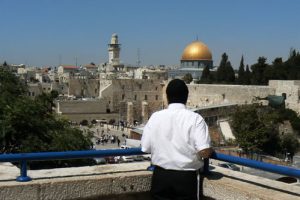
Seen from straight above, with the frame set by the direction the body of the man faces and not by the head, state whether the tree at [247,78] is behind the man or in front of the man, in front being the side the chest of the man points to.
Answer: in front

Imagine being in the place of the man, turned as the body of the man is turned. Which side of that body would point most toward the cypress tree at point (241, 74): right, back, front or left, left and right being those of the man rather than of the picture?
front

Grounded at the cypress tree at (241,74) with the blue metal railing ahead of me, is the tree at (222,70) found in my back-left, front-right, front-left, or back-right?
back-right

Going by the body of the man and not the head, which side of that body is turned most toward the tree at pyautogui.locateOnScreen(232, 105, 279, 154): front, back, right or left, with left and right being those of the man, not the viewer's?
front

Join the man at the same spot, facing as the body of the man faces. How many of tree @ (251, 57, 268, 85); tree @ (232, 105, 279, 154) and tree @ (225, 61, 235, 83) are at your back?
0

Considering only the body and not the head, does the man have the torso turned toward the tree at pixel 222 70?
yes

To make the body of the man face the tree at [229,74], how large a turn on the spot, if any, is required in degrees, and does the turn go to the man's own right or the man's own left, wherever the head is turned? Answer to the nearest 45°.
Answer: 0° — they already face it

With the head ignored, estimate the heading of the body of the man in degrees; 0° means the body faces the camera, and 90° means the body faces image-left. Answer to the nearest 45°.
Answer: approximately 180°

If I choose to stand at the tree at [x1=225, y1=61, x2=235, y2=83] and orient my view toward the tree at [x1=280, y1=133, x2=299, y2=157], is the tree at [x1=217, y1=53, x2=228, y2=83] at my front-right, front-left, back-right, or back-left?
back-right

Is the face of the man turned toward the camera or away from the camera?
away from the camera
